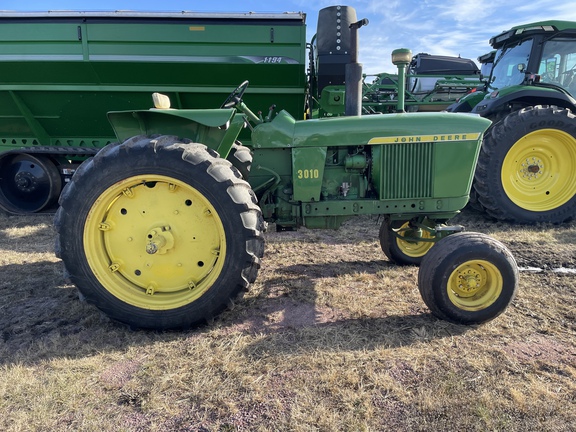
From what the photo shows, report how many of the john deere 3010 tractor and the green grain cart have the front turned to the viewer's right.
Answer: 2

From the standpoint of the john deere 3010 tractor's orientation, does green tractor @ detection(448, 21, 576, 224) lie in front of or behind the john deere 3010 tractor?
in front

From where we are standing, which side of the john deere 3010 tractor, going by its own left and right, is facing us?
right

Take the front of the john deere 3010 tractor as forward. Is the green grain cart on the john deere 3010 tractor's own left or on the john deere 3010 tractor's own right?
on the john deere 3010 tractor's own left

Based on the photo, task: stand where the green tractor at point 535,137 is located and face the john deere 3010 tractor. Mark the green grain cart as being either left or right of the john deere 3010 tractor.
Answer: right

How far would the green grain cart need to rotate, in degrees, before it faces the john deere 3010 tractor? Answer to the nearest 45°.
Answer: approximately 90° to its right

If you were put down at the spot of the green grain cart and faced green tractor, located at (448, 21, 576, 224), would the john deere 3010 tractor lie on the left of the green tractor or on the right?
right

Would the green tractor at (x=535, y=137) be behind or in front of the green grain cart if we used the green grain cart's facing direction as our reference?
in front

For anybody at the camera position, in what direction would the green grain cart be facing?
facing to the right of the viewer
